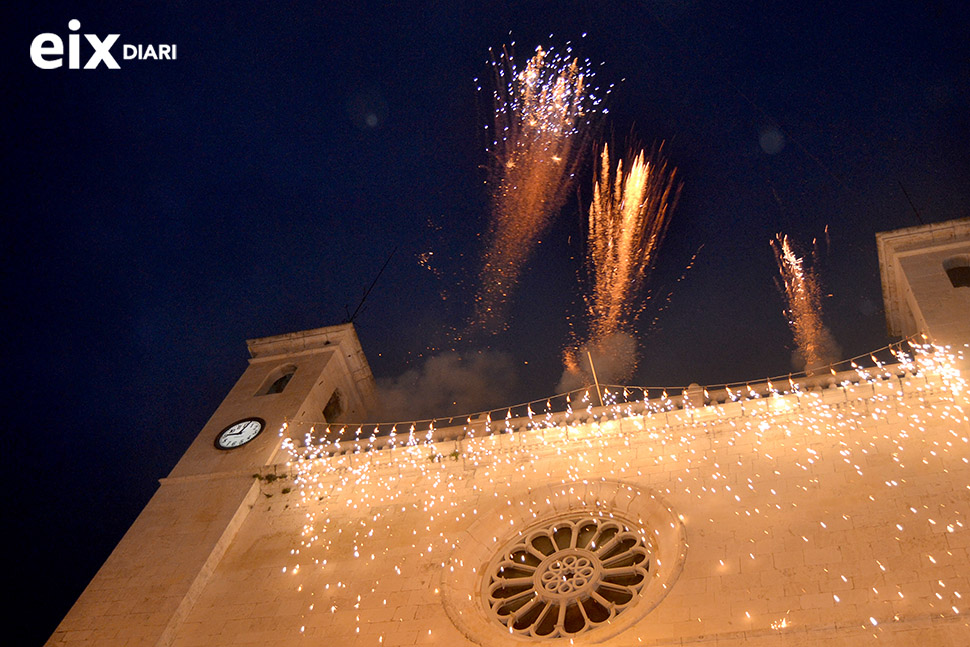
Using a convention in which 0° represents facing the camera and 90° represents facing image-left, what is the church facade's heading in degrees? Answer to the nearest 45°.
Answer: approximately 0°

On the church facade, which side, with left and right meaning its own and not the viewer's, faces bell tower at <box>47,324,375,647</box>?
right
